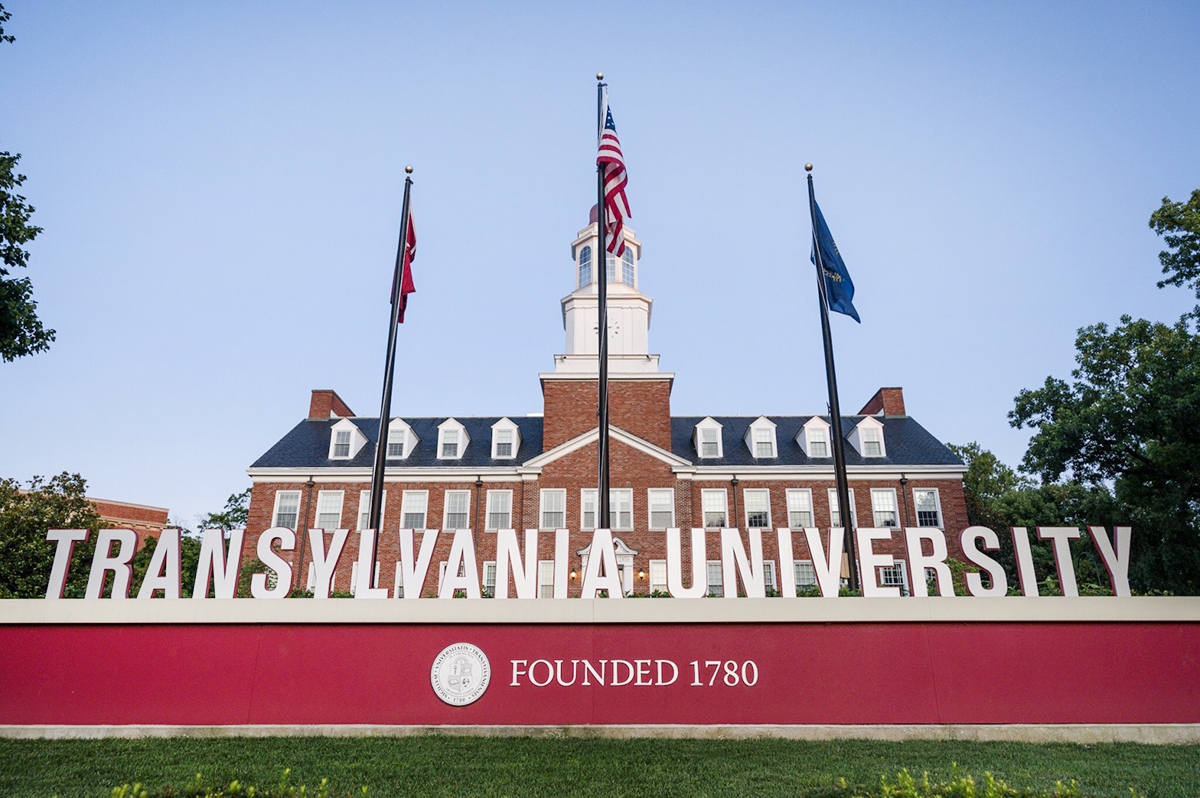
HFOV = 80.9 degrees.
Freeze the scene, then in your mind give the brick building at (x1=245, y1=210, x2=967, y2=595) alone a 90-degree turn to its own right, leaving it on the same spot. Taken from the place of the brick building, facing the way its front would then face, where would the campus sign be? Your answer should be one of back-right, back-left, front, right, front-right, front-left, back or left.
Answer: left

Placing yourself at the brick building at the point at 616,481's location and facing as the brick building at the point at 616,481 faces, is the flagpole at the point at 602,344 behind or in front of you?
in front

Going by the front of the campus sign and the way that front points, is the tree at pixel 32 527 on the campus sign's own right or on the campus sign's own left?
on the campus sign's own right

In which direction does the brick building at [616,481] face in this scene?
toward the camera

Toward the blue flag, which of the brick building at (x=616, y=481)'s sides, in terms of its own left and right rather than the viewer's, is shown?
front

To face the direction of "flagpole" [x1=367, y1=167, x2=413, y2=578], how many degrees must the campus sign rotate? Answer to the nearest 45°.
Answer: approximately 135° to its right

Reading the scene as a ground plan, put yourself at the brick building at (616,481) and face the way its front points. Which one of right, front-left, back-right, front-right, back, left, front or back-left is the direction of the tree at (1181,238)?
front-left

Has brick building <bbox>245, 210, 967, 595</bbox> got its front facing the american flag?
yes

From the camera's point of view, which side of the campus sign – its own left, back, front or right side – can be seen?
front

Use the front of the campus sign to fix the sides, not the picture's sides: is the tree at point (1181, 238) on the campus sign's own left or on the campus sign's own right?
on the campus sign's own left
